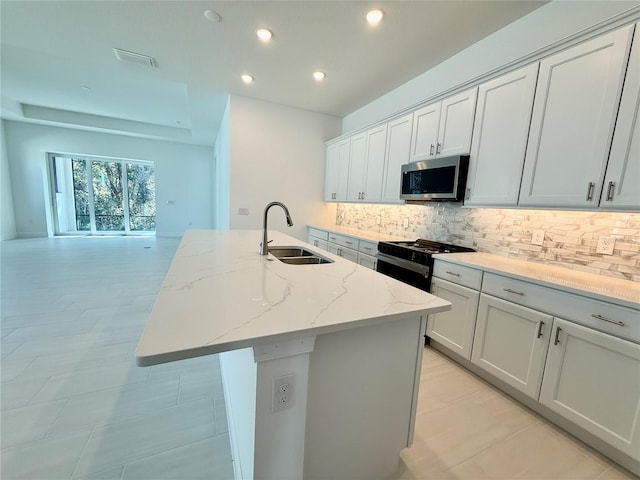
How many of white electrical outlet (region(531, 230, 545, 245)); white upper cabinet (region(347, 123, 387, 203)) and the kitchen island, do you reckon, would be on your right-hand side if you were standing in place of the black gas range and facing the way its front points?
1

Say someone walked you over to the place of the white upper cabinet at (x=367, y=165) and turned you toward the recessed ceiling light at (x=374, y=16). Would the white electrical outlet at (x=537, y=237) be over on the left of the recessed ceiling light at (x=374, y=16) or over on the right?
left

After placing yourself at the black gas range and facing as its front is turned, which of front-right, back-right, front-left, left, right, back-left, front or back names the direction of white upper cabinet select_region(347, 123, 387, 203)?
right

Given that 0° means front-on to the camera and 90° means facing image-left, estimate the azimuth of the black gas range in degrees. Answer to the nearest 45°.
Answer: approximately 45°

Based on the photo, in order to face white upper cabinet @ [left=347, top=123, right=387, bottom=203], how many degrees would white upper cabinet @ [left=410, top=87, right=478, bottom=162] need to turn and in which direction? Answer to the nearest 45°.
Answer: approximately 90° to its right

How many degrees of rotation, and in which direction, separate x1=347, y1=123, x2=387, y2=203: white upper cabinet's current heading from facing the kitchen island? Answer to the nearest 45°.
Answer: approximately 45° to its left

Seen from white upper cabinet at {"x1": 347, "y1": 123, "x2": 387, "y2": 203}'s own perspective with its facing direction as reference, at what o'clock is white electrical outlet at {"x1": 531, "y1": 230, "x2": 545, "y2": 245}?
The white electrical outlet is roughly at 9 o'clock from the white upper cabinet.

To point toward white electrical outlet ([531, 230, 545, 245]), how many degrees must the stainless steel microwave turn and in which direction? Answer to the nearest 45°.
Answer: approximately 135° to its left

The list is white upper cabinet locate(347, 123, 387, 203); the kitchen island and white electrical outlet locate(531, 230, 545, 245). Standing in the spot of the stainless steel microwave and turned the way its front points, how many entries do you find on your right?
1
